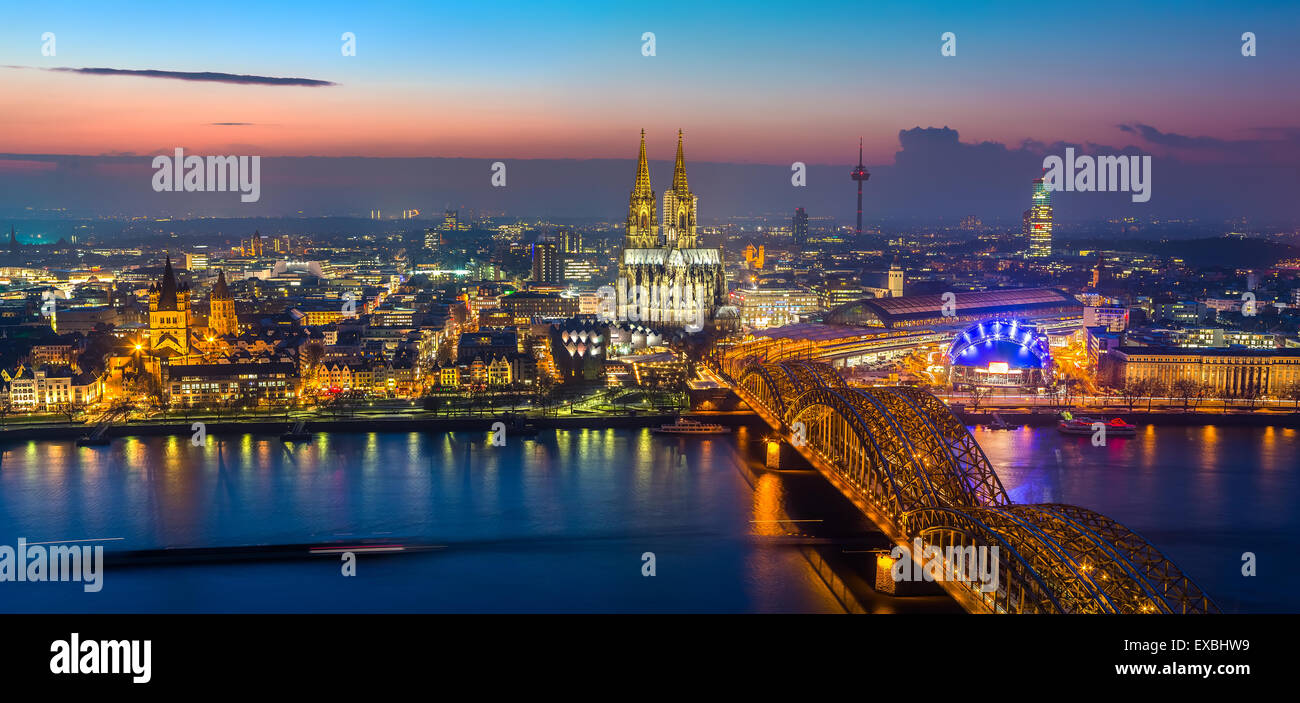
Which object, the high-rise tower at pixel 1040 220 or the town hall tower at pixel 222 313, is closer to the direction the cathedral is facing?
the high-rise tower

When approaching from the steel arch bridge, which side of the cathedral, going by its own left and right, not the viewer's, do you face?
back

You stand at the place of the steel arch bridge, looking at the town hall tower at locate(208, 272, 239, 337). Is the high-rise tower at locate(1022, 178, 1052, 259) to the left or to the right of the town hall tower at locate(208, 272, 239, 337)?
right

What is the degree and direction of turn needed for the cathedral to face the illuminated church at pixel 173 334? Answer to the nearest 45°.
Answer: approximately 135° to its left

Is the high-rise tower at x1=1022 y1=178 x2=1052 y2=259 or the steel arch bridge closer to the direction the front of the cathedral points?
the high-rise tower

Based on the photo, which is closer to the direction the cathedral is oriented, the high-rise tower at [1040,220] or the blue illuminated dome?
the high-rise tower

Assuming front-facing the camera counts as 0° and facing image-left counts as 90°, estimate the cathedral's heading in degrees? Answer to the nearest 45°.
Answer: approximately 180°

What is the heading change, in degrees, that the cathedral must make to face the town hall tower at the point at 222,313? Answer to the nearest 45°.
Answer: approximately 90° to its left
